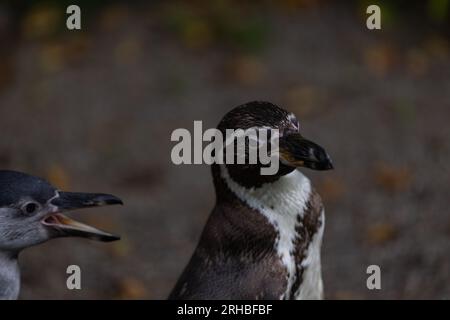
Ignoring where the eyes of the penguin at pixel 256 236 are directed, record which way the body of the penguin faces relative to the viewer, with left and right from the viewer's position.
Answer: facing to the right of the viewer

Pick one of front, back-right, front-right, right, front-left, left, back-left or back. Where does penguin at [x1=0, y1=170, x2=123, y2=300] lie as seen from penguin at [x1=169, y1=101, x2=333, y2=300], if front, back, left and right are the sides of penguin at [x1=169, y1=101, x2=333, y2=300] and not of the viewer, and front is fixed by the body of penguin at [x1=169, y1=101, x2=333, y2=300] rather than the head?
back
